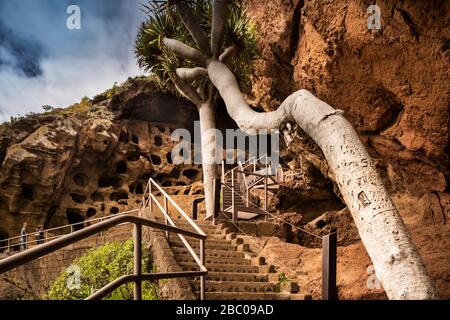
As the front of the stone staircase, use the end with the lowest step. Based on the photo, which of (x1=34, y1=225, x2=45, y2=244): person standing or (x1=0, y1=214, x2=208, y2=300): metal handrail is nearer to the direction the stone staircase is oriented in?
the metal handrail

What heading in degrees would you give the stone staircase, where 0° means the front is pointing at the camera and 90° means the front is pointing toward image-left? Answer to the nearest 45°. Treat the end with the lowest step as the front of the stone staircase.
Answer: approximately 0°

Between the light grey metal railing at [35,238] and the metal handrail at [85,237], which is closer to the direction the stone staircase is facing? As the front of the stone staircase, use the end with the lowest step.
the metal handrail

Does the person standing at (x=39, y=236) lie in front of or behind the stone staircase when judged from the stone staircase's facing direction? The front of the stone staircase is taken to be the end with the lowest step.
behind

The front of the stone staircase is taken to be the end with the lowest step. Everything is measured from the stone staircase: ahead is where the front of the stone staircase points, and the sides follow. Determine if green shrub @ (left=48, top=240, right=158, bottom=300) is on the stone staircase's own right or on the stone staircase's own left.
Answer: on the stone staircase's own right
